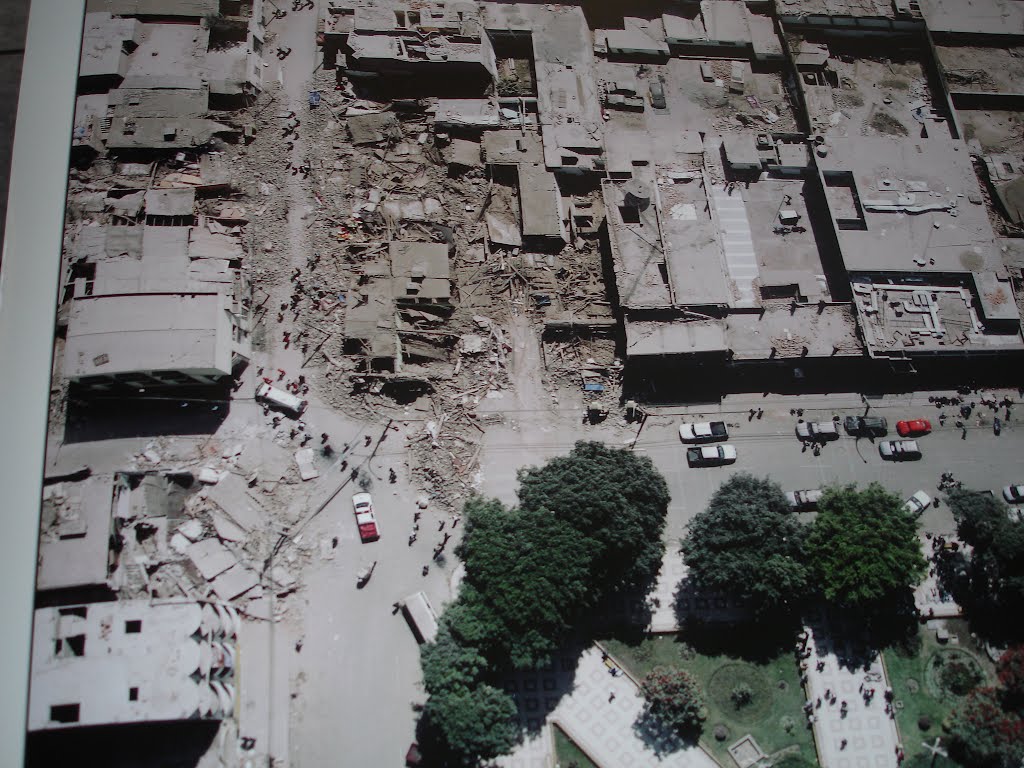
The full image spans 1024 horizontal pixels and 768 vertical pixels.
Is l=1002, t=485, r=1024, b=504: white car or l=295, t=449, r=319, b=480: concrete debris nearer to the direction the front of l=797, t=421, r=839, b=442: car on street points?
the concrete debris

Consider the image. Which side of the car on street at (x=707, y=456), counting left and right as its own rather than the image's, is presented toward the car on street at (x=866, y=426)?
front

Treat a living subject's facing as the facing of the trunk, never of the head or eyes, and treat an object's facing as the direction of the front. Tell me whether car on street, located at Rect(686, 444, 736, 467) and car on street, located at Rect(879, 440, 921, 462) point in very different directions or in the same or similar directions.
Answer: same or similar directions

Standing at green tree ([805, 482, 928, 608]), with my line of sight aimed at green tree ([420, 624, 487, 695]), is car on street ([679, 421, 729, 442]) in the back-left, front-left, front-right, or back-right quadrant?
front-right

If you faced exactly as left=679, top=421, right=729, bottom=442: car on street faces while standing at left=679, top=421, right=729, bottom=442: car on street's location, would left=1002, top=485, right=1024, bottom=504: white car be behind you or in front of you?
behind

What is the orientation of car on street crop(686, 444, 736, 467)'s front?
to the viewer's right

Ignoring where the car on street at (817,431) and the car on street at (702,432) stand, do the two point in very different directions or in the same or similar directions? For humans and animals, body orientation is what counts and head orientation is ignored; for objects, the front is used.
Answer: same or similar directions
